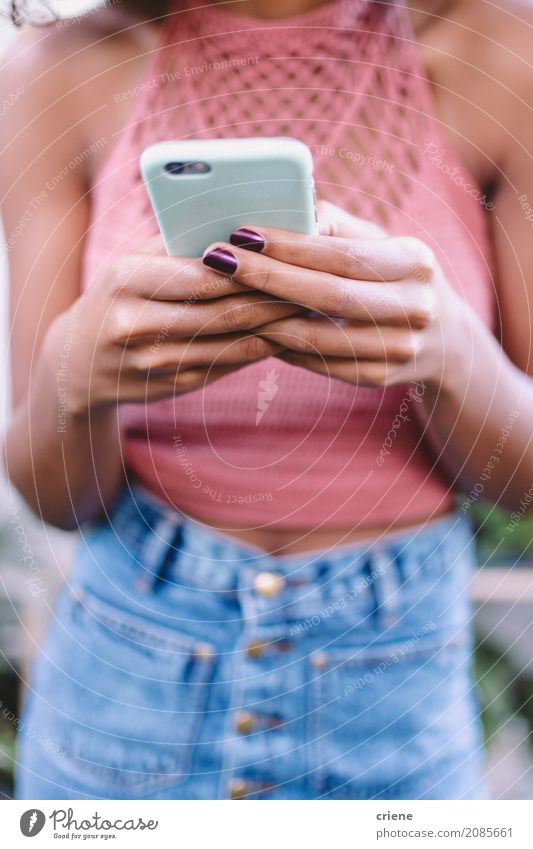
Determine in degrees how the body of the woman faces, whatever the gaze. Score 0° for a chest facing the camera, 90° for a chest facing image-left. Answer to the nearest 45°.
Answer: approximately 0°

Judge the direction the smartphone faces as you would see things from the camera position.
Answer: facing away from the viewer
